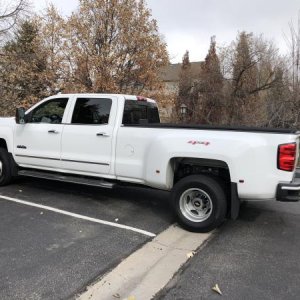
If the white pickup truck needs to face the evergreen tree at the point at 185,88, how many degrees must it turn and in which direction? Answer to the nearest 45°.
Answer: approximately 45° to its right

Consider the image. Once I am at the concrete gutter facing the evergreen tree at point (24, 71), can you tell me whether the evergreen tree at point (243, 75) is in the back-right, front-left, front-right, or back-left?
front-right

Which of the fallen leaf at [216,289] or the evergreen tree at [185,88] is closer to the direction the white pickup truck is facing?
the evergreen tree

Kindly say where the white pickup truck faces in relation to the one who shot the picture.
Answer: facing away from the viewer and to the left of the viewer

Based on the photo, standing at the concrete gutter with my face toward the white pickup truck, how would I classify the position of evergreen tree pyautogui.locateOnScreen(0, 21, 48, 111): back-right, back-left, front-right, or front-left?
front-left

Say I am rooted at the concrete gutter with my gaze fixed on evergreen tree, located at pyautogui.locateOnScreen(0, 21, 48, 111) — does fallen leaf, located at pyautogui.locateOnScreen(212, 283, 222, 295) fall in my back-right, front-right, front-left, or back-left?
back-right

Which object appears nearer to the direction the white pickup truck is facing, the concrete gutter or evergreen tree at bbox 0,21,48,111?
the evergreen tree
